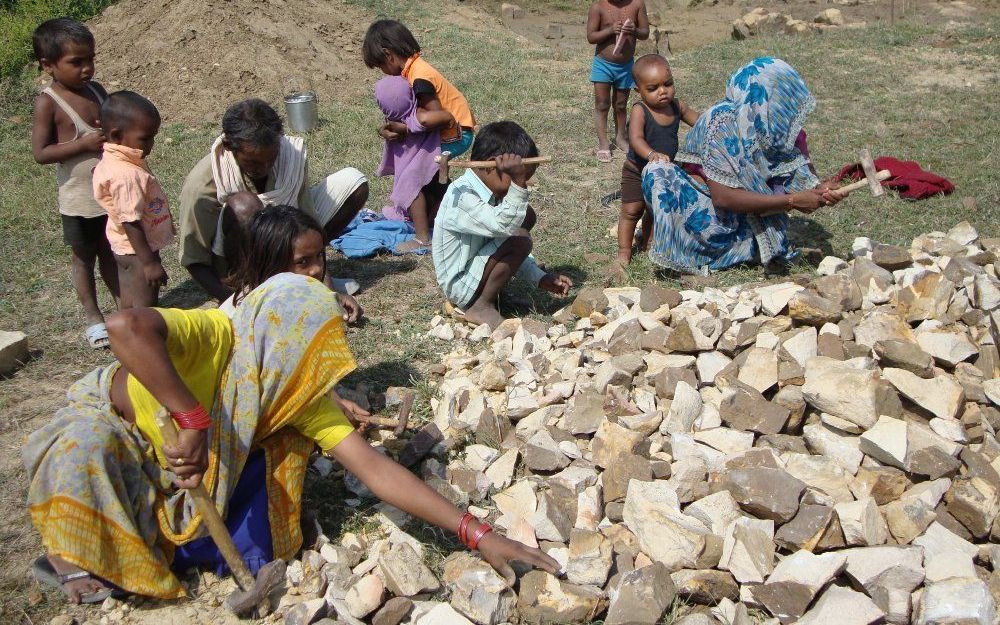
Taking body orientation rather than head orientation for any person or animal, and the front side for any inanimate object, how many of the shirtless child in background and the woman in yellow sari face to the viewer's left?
0

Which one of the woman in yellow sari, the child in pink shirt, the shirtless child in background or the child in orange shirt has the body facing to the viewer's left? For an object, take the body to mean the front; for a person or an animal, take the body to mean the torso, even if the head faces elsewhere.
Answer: the child in orange shirt

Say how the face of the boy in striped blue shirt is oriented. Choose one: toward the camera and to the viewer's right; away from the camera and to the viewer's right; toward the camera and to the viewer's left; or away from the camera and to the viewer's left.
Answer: toward the camera and to the viewer's right

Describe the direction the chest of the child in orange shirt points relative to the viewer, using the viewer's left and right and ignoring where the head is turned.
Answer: facing to the left of the viewer

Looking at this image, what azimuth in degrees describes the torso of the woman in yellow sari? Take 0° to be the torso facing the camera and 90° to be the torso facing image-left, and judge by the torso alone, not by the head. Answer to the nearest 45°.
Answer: approximately 315°

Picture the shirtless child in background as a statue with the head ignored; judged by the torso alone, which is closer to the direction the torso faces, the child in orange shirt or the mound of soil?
the child in orange shirt

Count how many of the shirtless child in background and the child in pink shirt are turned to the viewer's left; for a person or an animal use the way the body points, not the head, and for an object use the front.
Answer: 0

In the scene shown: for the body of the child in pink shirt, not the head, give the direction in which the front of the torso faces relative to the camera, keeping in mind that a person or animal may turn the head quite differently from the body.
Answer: to the viewer's right

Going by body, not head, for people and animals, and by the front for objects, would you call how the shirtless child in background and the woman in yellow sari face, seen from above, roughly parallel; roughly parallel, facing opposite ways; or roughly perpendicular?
roughly perpendicular
